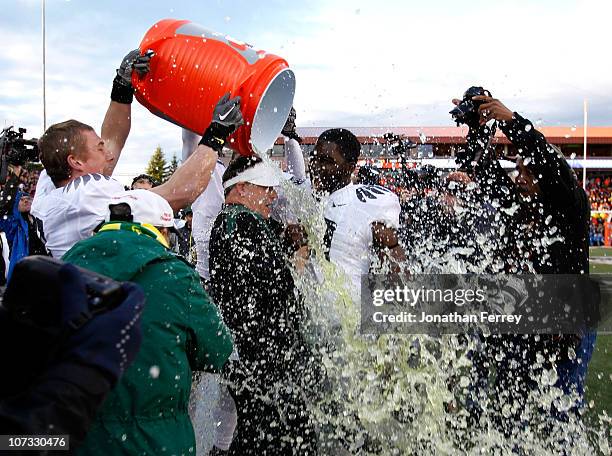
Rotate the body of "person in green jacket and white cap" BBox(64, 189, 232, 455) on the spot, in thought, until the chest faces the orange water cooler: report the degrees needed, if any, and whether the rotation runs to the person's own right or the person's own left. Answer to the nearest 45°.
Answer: approximately 45° to the person's own left

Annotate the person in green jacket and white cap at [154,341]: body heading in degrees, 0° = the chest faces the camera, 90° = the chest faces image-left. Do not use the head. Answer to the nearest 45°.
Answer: approximately 225°

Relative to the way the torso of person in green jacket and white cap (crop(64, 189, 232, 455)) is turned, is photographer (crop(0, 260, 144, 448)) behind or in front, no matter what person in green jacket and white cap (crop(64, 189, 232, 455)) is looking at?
behind

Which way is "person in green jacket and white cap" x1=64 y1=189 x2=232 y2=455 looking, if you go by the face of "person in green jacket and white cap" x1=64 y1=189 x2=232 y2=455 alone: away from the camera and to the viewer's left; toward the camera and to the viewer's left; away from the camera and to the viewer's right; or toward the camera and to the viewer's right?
away from the camera and to the viewer's right

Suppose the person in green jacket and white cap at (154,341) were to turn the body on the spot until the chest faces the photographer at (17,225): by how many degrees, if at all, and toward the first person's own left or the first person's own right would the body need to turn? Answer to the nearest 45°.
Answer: approximately 45° to the first person's own left

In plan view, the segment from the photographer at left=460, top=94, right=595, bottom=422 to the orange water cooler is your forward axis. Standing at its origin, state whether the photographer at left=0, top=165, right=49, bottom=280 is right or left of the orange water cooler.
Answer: right

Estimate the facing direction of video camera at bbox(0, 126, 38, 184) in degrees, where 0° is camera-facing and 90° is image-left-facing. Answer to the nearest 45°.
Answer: approximately 270°

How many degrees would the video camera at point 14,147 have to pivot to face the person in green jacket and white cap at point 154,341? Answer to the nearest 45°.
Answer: approximately 90° to its right

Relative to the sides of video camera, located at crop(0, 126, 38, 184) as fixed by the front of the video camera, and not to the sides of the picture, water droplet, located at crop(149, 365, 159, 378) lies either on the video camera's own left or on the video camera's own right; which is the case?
on the video camera's own right
